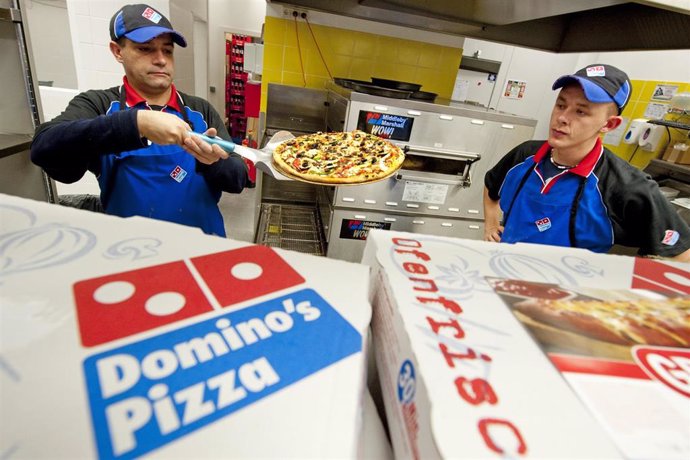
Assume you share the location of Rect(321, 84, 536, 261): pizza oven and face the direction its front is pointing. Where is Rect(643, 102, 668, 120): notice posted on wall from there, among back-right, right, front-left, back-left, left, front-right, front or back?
back-left

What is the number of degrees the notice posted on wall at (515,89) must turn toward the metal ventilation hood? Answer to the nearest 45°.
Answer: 0° — it already faces it

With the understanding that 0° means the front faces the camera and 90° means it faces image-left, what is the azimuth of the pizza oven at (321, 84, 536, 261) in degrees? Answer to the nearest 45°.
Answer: approximately 0°

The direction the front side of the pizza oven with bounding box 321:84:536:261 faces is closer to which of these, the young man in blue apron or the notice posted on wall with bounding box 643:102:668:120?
the young man in blue apron

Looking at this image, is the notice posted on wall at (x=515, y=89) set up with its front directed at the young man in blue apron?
yes

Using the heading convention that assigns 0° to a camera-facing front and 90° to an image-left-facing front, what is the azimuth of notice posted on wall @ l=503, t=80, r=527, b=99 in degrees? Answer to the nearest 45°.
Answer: approximately 0°

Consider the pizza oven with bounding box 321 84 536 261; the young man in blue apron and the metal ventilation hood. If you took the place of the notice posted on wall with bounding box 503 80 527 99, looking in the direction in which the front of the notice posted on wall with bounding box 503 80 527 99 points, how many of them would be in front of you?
3

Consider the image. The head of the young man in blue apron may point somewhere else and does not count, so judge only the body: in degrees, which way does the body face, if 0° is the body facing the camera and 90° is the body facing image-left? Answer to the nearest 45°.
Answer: approximately 45°

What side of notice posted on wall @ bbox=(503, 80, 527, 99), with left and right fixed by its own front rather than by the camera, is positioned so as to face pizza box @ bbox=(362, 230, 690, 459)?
front
